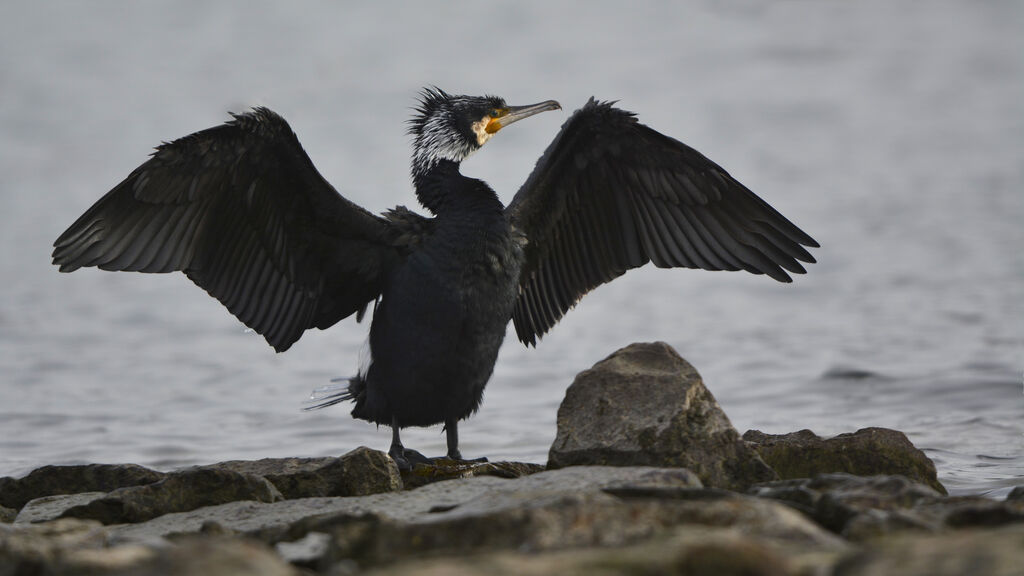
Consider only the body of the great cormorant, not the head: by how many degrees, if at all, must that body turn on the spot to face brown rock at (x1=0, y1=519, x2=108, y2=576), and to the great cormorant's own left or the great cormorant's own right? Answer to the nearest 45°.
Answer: approximately 90° to the great cormorant's own right

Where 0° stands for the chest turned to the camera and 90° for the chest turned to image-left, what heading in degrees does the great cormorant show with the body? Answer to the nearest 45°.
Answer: approximately 315°

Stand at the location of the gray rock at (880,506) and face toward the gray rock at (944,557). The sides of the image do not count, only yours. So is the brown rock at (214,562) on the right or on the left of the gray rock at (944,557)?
right

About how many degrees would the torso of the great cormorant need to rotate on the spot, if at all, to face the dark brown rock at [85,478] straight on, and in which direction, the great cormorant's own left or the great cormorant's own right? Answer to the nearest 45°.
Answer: approximately 135° to the great cormorant's own right
